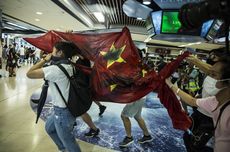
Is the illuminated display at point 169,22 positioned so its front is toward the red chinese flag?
yes

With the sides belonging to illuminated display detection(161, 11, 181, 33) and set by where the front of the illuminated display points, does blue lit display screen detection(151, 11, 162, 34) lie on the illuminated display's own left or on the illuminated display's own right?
on the illuminated display's own right

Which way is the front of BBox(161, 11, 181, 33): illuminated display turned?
toward the camera

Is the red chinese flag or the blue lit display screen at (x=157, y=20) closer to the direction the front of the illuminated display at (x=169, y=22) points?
the red chinese flag
